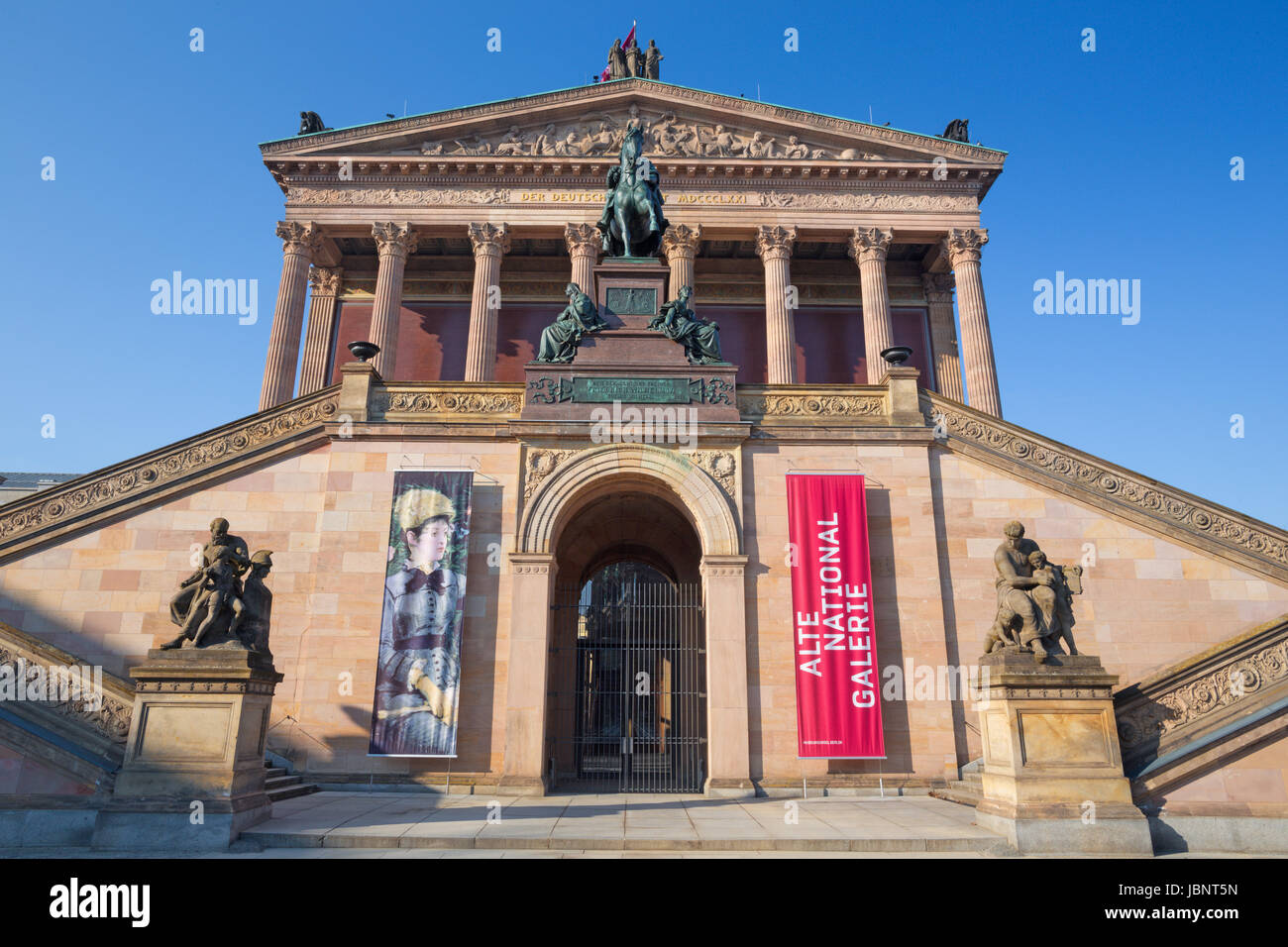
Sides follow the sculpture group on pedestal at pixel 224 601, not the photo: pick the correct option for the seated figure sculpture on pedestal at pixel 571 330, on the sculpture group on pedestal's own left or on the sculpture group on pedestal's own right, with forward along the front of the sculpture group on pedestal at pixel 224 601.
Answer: on the sculpture group on pedestal's own left

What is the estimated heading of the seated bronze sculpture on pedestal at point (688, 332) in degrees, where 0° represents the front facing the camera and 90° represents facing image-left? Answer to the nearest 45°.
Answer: approximately 315°

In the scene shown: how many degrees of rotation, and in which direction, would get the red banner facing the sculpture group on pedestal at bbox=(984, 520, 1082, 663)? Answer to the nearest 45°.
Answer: approximately 45° to its left

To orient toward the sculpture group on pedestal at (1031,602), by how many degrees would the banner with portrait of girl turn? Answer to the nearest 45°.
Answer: approximately 45° to its left

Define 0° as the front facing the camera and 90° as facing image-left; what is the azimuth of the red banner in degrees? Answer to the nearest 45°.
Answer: approximately 0°

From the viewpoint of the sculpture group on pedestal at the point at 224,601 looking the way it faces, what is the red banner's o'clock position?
The red banner is roughly at 9 o'clock from the sculpture group on pedestal.

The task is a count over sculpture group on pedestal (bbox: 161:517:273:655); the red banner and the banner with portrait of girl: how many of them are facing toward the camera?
3
